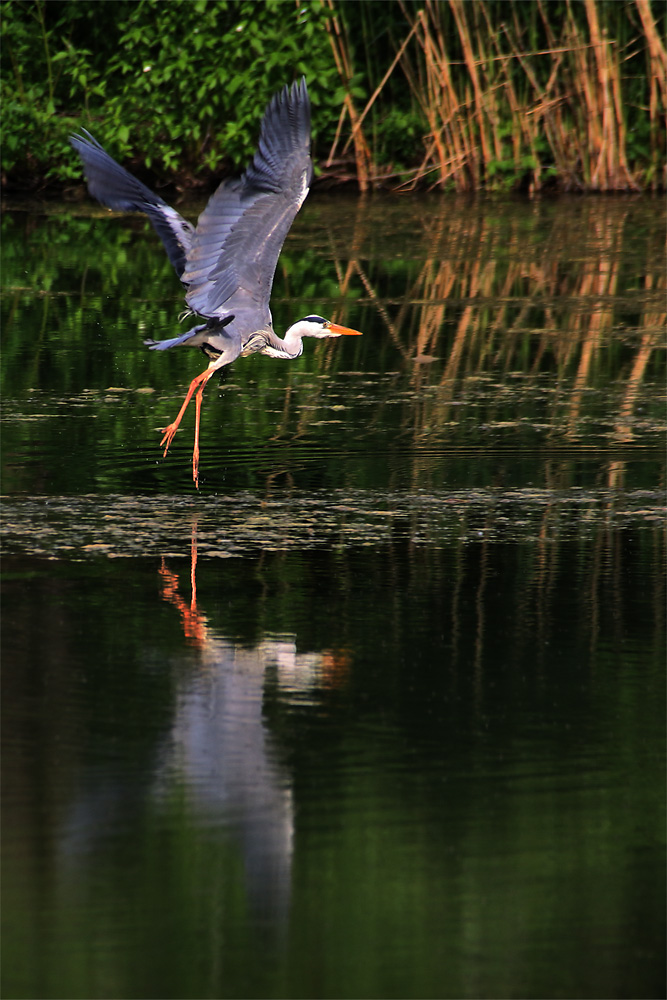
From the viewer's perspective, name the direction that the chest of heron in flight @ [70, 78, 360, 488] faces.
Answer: to the viewer's right

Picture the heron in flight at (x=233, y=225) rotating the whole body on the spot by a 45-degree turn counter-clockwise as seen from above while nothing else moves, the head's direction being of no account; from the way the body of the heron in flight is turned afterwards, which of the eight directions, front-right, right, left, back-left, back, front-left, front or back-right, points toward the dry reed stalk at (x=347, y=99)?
front-left
